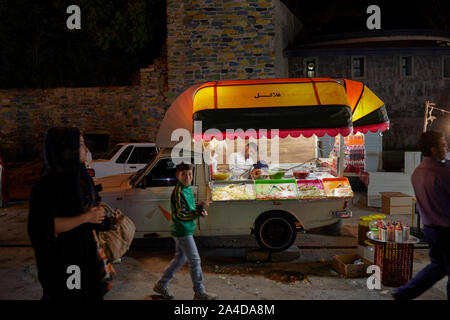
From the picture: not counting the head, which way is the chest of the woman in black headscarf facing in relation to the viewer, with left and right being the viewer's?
facing to the right of the viewer

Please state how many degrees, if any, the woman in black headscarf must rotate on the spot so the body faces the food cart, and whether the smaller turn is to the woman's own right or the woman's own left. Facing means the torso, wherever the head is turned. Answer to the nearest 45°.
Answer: approximately 45° to the woman's own left

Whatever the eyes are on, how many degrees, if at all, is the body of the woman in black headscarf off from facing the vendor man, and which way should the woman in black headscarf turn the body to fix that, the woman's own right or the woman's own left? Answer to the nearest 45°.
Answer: approximately 45° to the woman's own left

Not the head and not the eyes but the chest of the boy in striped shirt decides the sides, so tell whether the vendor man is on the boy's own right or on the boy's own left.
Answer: on the boy's own left

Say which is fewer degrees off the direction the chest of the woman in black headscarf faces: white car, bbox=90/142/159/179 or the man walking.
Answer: the man walking
